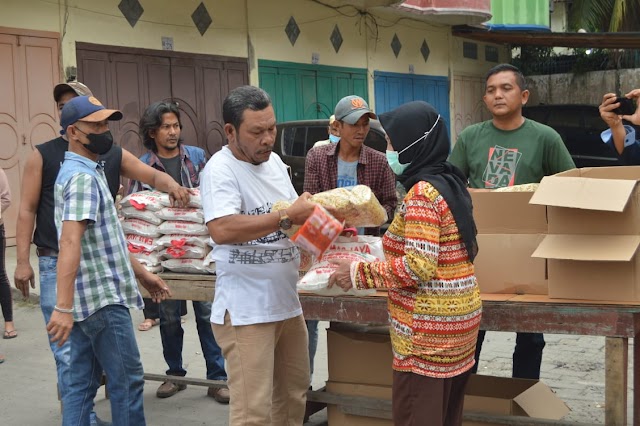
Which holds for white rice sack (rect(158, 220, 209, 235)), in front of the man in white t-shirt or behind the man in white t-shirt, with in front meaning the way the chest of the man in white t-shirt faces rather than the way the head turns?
behind

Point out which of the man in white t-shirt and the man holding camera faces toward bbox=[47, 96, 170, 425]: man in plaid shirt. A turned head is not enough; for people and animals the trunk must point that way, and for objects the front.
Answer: the man holding camera

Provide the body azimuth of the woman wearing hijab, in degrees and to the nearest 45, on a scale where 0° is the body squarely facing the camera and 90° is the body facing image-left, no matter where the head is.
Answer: approximately 90°

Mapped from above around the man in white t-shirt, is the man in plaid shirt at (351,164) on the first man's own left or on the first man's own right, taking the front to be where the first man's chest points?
on the first man's own left

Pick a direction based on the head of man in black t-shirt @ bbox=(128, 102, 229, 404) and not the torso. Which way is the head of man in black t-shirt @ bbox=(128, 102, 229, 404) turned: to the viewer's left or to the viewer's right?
to the viewer's right

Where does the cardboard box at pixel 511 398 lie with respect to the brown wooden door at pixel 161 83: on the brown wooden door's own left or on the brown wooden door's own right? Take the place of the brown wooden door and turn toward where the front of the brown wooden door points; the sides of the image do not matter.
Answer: on the brown wooden door's own left
